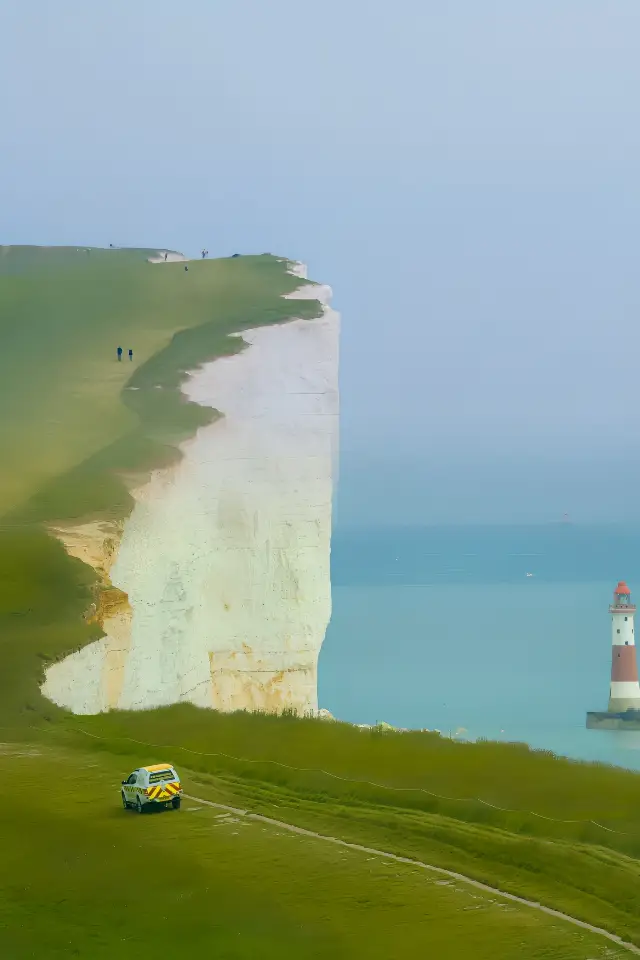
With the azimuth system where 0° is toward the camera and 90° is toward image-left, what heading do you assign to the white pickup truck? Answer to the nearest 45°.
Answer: approximately 135°
